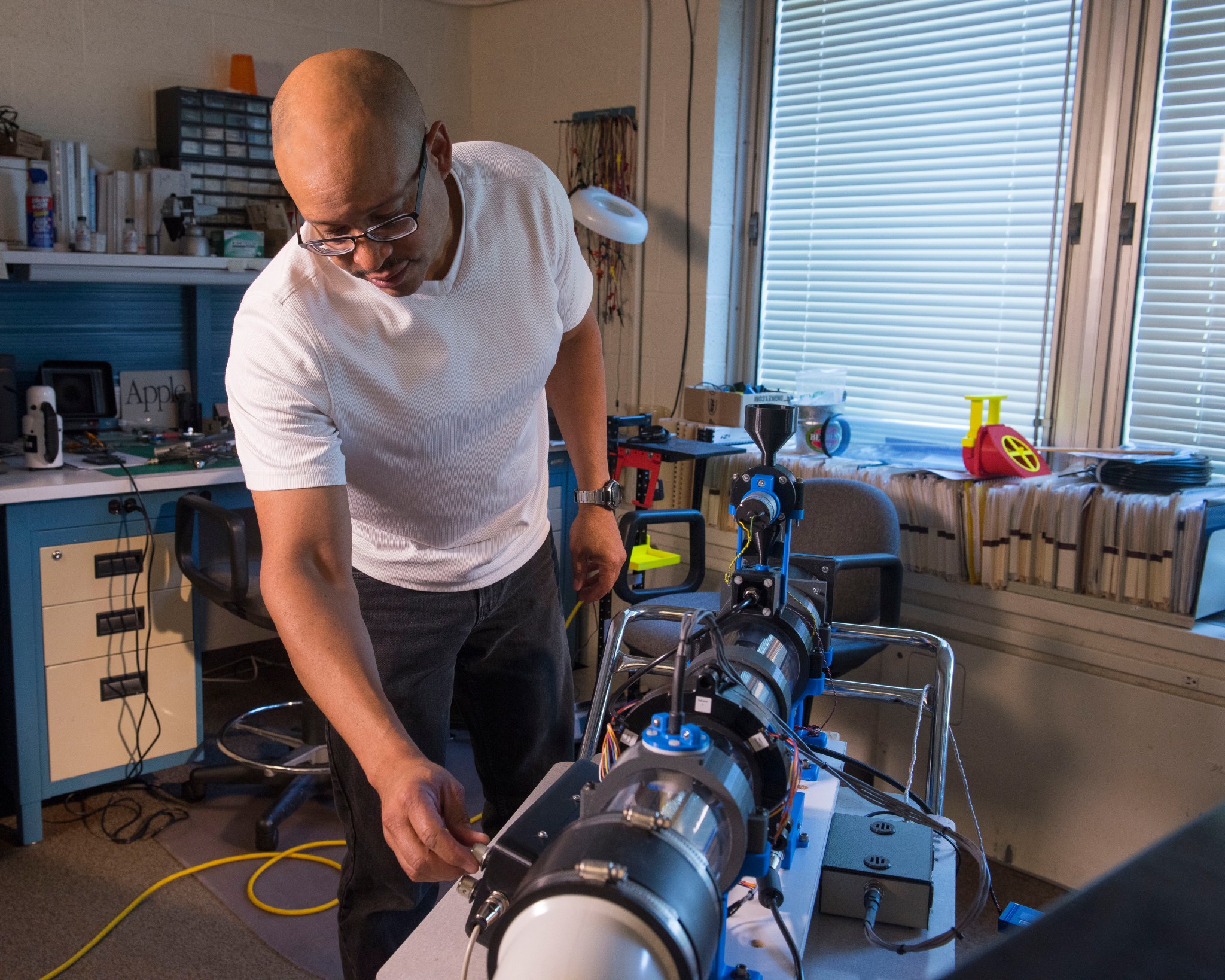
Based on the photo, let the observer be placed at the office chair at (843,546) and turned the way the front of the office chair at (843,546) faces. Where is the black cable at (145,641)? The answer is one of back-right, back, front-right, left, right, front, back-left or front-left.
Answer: front-right

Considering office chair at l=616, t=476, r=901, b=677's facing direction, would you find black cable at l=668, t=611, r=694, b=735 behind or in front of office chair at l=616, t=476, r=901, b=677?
in front

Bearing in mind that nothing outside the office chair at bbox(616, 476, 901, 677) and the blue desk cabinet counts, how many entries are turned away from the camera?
0

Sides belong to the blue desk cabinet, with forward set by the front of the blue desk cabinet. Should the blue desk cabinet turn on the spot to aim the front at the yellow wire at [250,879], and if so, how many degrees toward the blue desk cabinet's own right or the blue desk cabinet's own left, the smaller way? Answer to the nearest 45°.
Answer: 0° — it already faces it

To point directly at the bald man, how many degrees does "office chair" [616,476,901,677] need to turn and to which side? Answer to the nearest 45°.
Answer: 0° — it already faces them

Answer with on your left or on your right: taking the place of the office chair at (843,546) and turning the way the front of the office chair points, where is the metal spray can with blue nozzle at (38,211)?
on your right

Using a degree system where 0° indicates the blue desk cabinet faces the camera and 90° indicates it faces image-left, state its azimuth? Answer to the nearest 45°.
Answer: approximately 315°

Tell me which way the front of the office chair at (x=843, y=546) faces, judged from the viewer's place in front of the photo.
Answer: facing the viewer and to the left of the viewer

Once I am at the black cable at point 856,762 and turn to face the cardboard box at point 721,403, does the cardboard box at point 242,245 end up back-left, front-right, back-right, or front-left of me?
front-left

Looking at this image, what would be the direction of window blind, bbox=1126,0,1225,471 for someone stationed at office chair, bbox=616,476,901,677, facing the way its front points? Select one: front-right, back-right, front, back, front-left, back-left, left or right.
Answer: back-left

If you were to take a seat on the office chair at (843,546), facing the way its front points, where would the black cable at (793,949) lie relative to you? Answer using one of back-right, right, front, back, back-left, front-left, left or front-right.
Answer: front-left

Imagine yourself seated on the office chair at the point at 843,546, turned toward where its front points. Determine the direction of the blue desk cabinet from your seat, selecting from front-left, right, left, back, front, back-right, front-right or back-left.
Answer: front-right
